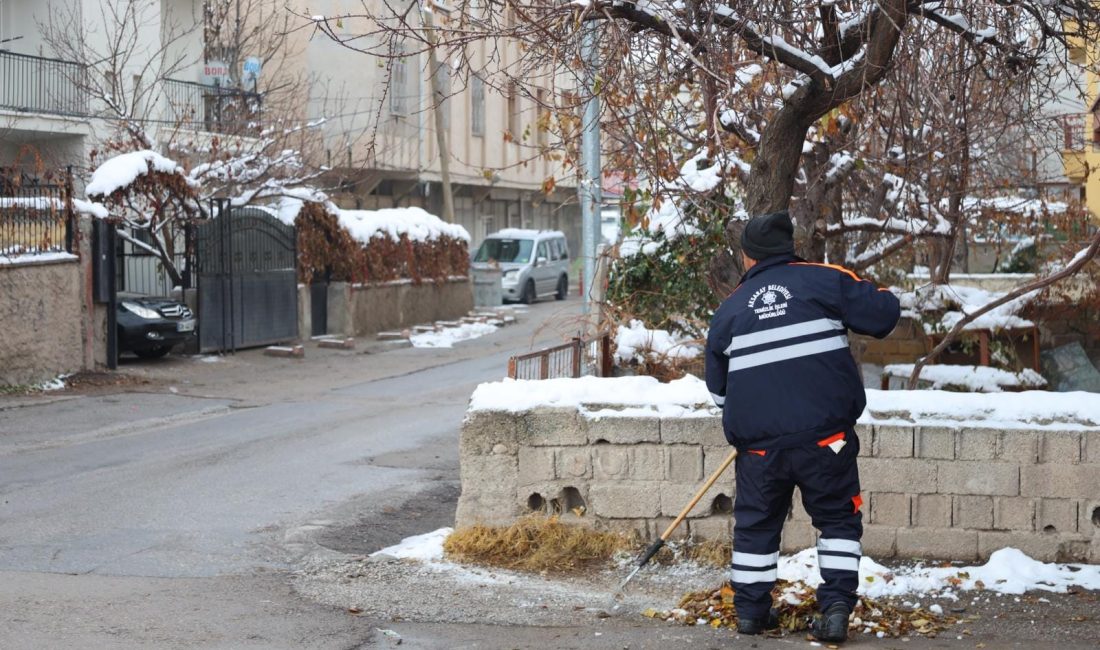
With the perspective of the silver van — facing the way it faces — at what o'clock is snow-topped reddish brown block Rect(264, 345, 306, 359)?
The snow-topped reddish brown block is roughly at 11 o'clock from the silver van.

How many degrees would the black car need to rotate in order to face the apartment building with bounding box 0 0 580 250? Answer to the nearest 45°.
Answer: approximately 135° to its left

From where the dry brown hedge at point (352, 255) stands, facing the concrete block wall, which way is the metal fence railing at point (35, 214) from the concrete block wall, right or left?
right

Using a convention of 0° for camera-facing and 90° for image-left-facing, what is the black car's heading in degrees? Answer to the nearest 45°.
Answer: approximately 315°

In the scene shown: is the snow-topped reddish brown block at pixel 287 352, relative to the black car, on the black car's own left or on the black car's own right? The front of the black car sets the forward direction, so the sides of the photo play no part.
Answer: on the black car's own left

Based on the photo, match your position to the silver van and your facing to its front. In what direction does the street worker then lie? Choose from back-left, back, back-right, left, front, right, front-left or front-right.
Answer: front-left

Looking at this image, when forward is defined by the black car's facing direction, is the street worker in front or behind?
in front

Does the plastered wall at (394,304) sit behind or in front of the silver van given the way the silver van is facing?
in front

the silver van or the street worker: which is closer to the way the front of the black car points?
the street worker

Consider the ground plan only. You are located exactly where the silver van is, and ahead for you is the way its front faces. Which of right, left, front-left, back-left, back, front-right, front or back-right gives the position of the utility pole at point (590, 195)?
front-left

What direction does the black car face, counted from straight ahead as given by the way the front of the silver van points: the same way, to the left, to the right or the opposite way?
to the left

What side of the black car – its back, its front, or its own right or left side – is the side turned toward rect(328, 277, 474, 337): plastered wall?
left

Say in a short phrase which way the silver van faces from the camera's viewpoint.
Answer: facing the viewer and to the left of the viewer

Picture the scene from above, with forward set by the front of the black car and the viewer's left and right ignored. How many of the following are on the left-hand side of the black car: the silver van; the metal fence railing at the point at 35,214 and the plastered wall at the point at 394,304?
2

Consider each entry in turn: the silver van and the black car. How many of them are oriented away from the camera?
0

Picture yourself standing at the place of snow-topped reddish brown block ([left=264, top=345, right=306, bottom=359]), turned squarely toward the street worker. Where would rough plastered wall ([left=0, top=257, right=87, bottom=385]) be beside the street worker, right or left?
right

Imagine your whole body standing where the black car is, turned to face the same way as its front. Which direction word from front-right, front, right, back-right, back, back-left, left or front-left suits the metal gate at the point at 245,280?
left
